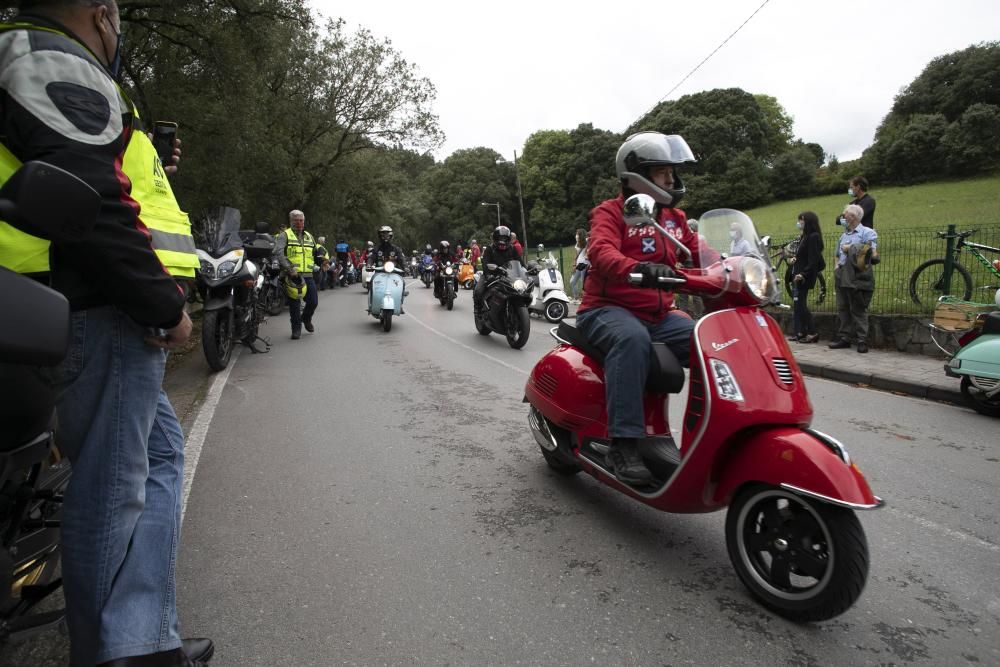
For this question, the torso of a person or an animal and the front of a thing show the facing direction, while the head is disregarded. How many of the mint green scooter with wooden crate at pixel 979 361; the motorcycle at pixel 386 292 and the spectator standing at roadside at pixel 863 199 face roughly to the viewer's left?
1

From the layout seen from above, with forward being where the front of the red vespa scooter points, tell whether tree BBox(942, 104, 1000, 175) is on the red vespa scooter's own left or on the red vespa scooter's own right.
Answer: on the red vespa scooter's own left

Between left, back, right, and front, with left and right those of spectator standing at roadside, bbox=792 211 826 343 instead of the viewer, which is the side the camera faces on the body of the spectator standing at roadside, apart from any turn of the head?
left

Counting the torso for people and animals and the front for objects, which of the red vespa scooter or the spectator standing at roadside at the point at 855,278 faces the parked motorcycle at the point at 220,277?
the spectator standing at roadside

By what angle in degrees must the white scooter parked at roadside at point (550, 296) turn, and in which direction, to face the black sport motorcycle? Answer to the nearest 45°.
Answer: approximately 45° to its right

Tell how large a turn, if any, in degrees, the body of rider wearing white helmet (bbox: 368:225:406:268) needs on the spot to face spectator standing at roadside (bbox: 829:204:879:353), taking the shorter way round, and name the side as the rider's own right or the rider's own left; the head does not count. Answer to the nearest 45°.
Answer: approximately 45° to the rider's own left

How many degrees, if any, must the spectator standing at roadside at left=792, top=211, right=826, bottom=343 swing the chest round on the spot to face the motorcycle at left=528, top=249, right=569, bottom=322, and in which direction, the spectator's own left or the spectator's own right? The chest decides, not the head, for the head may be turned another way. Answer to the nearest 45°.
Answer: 0° — they already face it

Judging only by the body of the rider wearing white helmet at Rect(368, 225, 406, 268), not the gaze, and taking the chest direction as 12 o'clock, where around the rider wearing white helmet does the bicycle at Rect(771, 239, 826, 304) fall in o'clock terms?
The bicycle is roughly at 10 o'clock from the rider wearing white helmet.
